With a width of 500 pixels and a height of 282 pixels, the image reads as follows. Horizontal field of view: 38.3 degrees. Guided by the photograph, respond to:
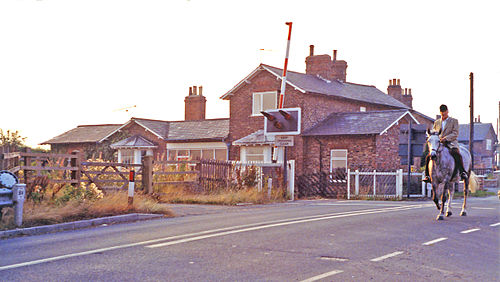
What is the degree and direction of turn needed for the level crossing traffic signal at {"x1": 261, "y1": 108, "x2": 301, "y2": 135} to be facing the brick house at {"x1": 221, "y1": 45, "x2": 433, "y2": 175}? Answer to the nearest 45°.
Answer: approximately 180°

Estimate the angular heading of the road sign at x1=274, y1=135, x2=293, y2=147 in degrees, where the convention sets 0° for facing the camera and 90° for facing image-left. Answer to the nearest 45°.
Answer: approximately 0°

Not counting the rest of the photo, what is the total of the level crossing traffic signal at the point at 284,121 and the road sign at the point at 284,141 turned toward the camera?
2

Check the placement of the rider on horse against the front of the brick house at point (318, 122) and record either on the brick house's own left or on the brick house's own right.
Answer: on the brick house's own left

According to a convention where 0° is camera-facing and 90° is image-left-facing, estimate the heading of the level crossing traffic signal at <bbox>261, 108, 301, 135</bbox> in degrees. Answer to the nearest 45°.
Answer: approximately 0°

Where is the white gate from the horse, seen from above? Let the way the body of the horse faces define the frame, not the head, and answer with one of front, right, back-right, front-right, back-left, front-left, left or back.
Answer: back-right

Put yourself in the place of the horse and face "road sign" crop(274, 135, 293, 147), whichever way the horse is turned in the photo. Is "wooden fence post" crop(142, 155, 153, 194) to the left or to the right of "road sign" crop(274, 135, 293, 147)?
left

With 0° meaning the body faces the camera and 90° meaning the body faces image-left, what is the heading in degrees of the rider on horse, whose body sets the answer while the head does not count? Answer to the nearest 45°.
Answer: approximately 45°

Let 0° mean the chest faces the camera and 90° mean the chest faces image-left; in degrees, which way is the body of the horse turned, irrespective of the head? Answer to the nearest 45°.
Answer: approximately 45°
